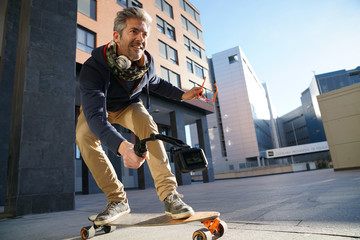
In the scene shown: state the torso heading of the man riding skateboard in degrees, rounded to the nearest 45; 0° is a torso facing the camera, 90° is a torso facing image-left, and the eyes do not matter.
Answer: approximately 315°
